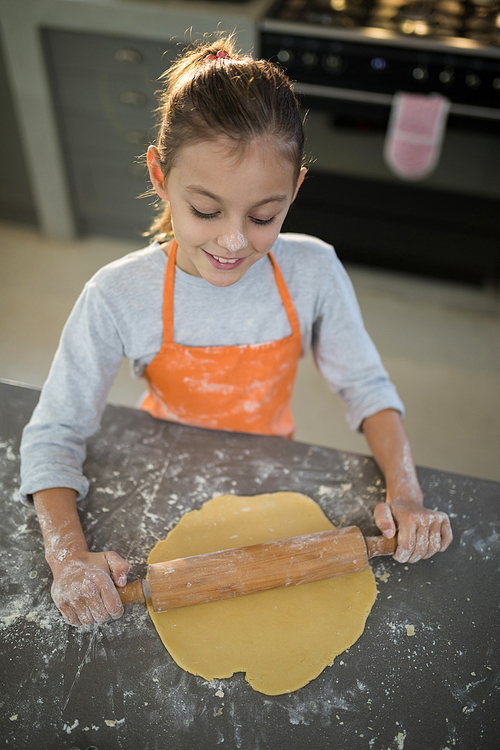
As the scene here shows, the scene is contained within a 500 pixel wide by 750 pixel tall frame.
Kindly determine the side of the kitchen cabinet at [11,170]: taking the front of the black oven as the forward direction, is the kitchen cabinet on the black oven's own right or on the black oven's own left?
on the black oven's own right

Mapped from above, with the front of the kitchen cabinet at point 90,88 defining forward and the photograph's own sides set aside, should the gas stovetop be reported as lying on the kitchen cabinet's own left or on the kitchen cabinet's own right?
on the kitchen cabinet's own left

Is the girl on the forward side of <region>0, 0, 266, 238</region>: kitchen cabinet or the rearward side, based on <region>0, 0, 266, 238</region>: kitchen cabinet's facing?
on the forward side

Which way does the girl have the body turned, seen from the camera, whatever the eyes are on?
toward the camera

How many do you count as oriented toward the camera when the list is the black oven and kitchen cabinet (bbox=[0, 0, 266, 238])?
2

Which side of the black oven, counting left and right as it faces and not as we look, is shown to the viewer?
front

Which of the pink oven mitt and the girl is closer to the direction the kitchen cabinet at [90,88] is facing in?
the girl

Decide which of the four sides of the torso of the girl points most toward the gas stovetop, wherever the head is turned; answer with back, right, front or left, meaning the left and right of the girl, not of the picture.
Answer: back

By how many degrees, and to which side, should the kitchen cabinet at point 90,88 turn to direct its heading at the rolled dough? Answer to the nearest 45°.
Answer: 0° — it already faces it

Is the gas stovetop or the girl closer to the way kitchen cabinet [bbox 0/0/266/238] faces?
the girl

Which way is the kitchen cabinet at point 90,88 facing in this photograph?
toward the camera

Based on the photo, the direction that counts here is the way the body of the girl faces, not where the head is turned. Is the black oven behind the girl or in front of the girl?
behind
